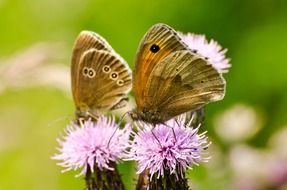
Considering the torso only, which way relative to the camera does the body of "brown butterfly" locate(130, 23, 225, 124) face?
to the viewer's left

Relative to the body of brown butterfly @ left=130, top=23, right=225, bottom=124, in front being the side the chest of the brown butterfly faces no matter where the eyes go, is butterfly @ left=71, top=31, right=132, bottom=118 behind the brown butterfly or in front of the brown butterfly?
in front

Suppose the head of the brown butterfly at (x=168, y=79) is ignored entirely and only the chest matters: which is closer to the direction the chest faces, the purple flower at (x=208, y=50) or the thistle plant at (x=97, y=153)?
the thistle plant
